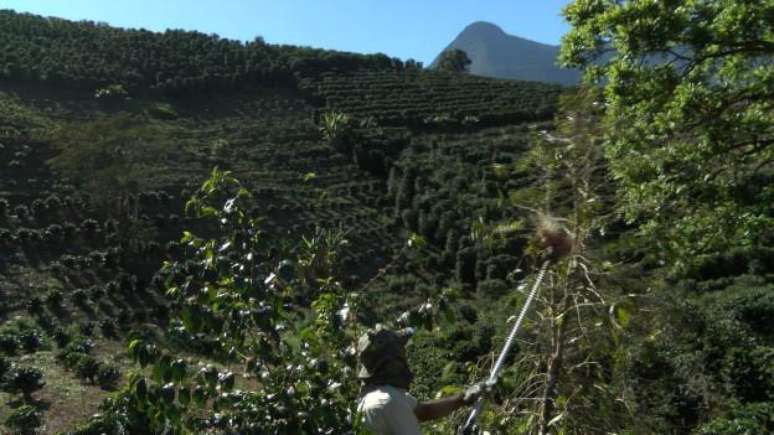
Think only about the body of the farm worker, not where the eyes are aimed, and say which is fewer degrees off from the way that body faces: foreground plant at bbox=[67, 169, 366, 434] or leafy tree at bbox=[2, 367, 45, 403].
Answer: the leafy tree

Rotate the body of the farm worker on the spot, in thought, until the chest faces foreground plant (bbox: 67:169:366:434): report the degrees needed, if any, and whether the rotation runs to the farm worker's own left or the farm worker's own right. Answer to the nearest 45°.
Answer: approximately 135° to the farm worker's own left

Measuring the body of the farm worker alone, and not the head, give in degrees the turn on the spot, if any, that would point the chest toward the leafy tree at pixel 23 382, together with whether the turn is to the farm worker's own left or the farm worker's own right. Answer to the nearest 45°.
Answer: approximately 90° to the farm worker's own left

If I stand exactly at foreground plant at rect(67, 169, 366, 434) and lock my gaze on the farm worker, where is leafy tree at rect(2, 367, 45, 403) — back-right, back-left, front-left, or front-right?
back-left

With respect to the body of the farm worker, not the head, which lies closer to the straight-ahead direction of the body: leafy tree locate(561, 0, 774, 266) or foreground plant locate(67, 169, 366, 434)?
the leafy tree

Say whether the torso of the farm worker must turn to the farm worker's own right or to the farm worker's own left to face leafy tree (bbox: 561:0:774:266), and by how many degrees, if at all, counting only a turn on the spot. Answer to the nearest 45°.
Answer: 0° — they already face it

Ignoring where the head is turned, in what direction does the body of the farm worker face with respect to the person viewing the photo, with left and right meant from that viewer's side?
facing away from the viewer and to the right of the viewer
